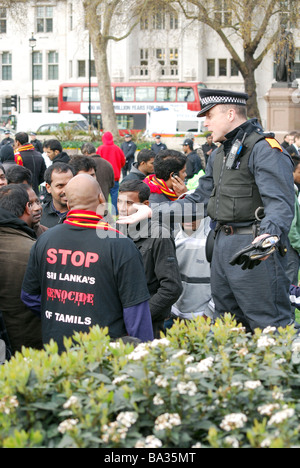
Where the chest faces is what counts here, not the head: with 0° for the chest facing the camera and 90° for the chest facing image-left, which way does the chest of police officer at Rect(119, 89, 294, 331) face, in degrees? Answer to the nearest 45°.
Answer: approximately 45°

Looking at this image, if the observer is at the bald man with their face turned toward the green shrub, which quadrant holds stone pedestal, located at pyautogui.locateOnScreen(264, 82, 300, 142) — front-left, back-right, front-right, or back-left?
back-left

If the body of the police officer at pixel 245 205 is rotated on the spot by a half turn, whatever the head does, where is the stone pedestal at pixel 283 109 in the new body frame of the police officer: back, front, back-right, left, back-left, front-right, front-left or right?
front-left
